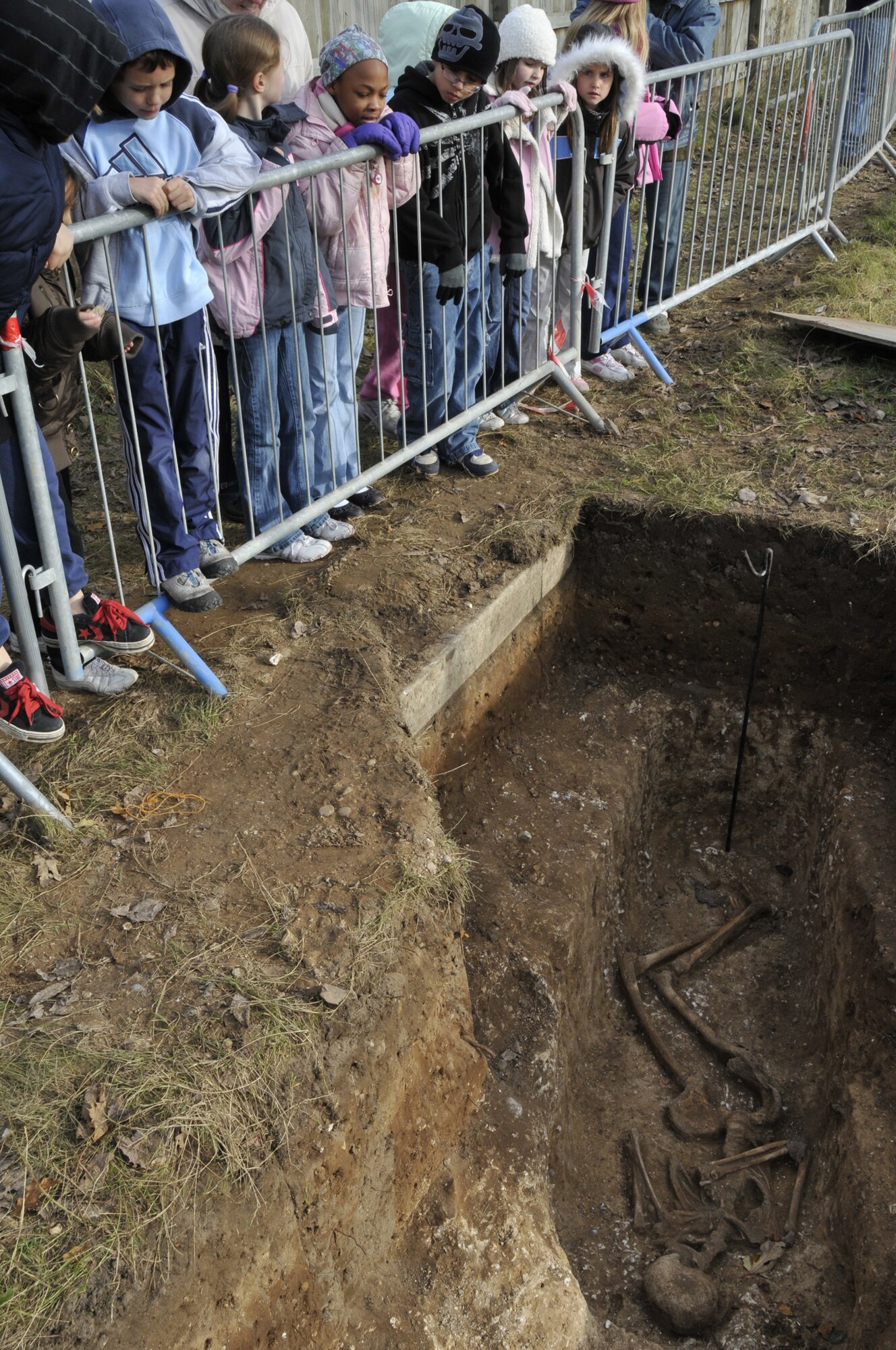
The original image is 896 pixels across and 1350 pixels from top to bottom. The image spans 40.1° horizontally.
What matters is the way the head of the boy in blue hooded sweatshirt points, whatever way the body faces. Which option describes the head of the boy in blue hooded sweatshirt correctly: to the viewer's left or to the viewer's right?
to the viewer's right

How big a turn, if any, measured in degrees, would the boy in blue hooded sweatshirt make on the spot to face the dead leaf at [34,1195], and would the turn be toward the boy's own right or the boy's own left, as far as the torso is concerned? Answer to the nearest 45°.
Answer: approximately 45° to the boy's own right

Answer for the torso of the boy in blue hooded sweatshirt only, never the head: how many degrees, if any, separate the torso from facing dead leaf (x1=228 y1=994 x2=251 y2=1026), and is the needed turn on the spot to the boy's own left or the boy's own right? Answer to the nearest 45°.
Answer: approximately 45° to the boy's own right

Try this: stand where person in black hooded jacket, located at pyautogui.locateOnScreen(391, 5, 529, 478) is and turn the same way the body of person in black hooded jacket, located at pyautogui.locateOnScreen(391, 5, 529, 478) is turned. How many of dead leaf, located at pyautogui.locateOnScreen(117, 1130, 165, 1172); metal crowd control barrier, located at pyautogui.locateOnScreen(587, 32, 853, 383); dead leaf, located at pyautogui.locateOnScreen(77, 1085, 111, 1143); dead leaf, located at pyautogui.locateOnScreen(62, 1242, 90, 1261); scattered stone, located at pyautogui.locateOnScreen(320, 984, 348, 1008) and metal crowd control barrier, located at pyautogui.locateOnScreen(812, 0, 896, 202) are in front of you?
4

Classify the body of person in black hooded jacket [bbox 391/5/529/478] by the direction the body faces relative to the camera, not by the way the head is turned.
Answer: toward the camera

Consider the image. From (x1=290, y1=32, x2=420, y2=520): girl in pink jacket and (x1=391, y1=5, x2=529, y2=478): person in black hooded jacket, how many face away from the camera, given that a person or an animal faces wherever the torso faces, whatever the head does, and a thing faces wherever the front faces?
0

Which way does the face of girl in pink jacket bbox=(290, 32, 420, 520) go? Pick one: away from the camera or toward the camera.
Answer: toward the camera

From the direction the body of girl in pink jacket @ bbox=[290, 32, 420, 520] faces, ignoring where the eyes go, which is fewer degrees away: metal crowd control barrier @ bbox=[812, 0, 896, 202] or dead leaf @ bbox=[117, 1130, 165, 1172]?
the dead leaf

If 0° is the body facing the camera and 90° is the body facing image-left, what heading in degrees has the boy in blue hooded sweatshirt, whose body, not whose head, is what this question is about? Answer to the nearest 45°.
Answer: approximately 315°

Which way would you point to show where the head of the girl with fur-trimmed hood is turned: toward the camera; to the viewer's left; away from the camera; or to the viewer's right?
toward the camera

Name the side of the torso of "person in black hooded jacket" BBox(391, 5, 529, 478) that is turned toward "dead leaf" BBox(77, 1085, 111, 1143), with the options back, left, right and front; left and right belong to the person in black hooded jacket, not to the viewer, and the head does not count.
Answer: front

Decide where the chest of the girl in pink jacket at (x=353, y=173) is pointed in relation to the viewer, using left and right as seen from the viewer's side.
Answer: facing the viewer and to the right of the viewer

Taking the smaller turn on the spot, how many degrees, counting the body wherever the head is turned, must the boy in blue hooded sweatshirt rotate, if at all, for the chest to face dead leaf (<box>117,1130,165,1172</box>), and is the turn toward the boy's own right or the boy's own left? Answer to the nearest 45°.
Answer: approximately 45° to the boy's own right

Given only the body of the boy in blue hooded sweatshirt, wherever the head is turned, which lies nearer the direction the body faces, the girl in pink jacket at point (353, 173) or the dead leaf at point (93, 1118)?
the dead leaf

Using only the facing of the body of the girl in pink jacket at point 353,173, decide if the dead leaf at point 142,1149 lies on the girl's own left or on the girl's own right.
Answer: on the girl's own right
